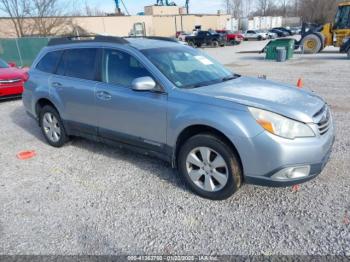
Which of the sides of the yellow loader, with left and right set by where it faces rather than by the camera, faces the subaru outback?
left

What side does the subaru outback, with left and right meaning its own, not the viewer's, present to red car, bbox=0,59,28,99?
back

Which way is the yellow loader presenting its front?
to the viewer's left

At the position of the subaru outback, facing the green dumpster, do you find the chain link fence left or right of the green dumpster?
left

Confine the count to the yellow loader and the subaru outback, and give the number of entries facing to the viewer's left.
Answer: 1

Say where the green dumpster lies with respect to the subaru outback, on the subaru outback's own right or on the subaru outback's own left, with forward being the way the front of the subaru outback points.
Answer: on the subaru outback's own left

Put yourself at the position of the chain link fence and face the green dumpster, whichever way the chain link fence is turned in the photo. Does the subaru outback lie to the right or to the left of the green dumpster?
right

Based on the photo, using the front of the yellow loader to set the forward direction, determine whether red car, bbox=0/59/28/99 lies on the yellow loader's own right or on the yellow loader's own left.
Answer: on the yellow loader's own left

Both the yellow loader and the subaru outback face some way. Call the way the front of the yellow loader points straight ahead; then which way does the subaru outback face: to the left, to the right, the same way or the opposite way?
the opposite way

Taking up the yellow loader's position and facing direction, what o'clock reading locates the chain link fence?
The chain link fence is roughly at 11 o'clock from the yellow loader.

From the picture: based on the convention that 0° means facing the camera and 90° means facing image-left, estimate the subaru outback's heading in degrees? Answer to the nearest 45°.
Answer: approximately 315°
